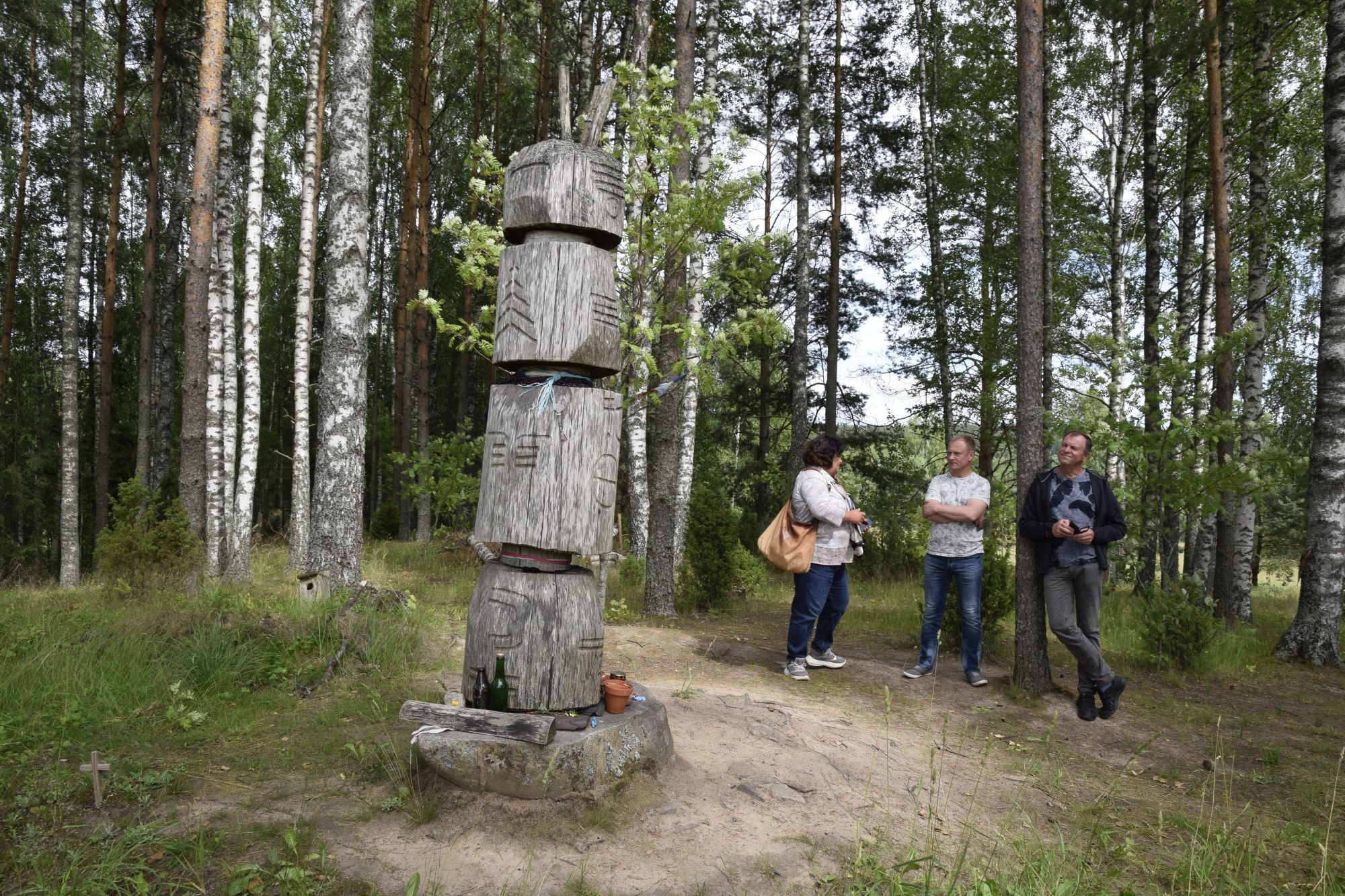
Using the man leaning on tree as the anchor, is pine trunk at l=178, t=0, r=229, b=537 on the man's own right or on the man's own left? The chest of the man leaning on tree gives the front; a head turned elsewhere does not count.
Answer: on the man's own right

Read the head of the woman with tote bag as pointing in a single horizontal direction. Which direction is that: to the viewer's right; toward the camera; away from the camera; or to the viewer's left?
to the viewer's right

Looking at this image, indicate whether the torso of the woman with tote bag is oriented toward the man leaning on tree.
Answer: yes

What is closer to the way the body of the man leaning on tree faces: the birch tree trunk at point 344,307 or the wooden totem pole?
the wooden totem pole

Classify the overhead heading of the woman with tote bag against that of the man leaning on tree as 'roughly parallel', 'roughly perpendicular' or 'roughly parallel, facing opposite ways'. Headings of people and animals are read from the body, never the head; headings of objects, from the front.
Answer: roughly perpendicular

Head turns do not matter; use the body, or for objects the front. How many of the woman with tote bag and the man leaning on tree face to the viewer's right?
1

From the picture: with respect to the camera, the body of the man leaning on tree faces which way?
toward the camera

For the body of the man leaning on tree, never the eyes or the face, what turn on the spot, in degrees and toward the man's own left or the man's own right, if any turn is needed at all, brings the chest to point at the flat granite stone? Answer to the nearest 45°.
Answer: approximately 45° to the man's own right

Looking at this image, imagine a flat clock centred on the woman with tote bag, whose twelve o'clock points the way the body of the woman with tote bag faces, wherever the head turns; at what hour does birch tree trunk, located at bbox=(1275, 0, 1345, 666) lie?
The birch tree trunk is roughly at 11 o'clock from the woman with tote bag.

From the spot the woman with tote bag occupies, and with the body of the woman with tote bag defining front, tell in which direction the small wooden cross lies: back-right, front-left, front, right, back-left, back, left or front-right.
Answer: back-right

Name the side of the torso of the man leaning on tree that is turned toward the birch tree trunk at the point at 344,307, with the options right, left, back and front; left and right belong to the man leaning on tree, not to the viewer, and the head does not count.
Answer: right

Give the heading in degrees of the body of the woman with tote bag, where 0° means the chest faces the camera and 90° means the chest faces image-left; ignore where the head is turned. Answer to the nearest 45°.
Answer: approximately 270°

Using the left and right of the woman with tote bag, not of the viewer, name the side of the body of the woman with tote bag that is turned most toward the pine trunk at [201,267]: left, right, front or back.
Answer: back
